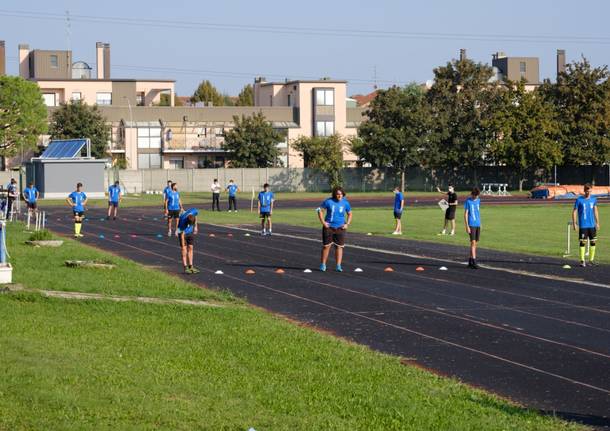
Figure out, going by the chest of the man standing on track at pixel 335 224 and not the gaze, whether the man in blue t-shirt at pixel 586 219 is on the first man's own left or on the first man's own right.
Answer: on the first man's own left

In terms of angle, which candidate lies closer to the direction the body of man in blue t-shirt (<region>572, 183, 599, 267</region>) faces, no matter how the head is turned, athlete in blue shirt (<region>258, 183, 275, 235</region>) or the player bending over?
the player bending over

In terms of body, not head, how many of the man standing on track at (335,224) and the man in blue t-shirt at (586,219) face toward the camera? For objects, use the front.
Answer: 2

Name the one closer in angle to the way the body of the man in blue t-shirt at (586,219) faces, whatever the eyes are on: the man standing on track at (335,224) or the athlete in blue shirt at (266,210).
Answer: the man standing on track

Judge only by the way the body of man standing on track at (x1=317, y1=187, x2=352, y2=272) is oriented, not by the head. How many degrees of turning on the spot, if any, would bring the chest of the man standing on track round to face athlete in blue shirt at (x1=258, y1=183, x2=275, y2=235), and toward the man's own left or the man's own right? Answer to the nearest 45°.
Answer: approximately 180°

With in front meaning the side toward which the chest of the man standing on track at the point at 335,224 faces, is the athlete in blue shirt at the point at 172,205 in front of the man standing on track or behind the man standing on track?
behind

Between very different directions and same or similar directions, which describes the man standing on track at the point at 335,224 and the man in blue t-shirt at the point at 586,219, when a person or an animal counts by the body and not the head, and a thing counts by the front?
same or similar directions

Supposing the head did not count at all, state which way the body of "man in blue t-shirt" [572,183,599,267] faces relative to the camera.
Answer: toward the camera

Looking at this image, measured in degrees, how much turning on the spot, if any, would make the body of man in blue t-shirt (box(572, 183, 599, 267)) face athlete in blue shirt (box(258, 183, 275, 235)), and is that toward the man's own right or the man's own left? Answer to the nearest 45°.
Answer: approximately 135° to the man's own right

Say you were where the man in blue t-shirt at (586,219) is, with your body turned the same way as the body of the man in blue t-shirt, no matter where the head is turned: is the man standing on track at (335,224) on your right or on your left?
on your right

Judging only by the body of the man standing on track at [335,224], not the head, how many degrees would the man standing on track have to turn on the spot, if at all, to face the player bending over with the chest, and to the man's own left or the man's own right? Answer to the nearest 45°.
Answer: approximately 90° to the man's own right
